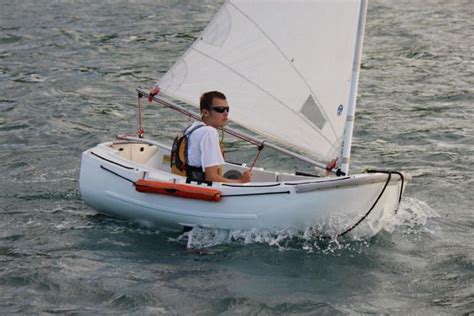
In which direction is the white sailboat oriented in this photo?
to the viewer's right
